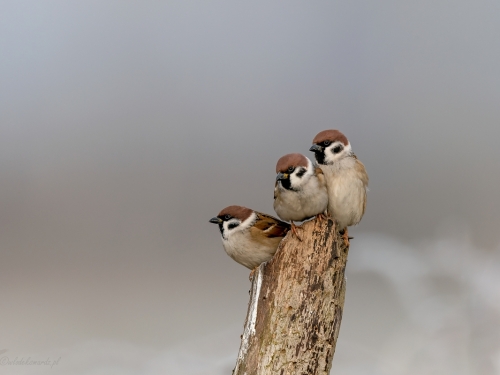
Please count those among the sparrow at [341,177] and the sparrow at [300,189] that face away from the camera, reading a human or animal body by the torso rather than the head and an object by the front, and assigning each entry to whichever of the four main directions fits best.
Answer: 0

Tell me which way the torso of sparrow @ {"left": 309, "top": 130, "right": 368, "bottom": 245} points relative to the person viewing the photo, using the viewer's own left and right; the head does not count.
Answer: facing the viewer and to the left of the viewer

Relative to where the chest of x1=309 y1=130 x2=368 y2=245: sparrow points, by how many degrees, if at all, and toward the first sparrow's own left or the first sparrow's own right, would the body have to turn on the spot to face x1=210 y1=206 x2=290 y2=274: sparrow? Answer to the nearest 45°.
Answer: approximately 90° to the first sparrow's own right
